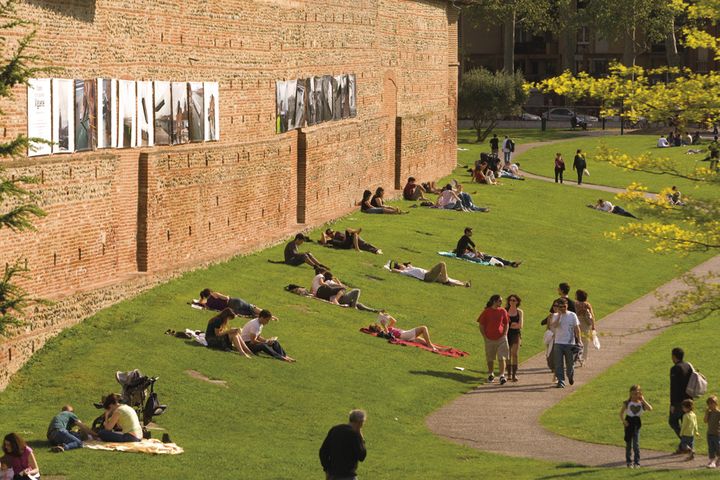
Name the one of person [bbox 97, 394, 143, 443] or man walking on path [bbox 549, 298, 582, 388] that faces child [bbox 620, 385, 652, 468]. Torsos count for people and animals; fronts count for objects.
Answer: the man walking on path

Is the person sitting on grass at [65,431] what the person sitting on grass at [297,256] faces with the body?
no

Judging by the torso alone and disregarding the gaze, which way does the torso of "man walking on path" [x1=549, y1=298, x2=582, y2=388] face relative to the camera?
toward the camera

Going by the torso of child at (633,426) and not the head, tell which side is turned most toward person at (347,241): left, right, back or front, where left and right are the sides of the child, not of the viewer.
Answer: back

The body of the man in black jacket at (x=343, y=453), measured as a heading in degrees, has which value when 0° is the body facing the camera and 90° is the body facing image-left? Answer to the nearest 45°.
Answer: approximately 225°

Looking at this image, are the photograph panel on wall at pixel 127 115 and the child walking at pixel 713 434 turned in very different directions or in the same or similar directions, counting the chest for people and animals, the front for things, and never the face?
very different directions

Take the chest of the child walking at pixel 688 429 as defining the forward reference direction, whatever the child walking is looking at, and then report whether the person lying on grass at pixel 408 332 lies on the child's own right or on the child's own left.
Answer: on the child's own right

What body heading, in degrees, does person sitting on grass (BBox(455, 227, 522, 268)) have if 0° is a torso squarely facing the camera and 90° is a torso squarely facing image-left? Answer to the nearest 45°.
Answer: approximately 270°

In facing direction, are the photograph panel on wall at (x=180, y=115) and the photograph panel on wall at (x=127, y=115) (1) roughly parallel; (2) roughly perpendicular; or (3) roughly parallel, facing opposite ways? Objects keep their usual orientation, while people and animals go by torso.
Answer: roughly parallel

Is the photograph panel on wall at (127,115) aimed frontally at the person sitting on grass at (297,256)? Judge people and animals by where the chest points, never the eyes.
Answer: no

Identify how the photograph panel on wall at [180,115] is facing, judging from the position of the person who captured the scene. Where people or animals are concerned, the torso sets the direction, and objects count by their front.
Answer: facing the viewer and to the right of the viewer

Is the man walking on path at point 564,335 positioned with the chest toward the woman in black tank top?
no

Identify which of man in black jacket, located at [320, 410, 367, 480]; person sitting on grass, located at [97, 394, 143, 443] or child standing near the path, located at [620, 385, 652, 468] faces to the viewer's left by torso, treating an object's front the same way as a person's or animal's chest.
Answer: the person sitting on grass

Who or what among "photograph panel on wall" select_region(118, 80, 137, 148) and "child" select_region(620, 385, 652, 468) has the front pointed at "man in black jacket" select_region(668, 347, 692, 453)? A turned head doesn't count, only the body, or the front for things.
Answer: the photograph panel on wall

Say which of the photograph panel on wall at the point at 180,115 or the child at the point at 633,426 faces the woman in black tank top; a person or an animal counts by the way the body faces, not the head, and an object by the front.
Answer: the photograph panel on wall
